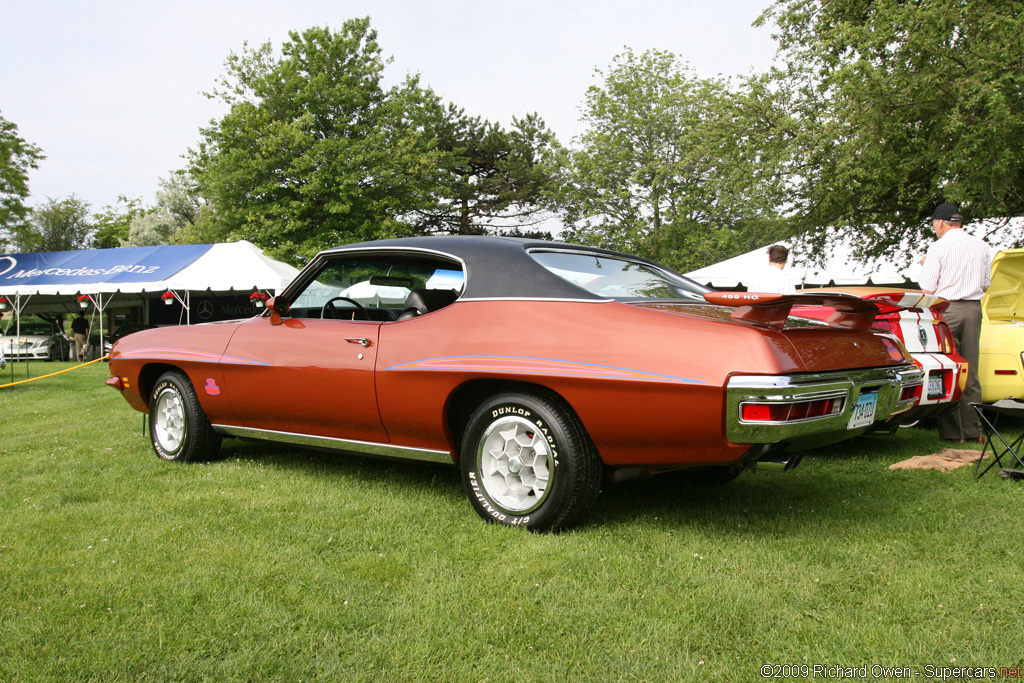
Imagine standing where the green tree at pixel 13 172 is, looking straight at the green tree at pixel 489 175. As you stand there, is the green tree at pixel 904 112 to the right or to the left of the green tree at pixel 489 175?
right

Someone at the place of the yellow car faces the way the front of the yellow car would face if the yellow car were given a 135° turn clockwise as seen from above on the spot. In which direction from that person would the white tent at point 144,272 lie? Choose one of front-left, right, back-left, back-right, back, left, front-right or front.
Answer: back

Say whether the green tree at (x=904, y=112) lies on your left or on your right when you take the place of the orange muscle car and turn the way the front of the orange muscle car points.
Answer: on your right

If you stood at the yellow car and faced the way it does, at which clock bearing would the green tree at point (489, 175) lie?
The green tree is roughly at 12 o'clock from the yellow car.

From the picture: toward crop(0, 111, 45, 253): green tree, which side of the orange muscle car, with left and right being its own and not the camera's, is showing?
front

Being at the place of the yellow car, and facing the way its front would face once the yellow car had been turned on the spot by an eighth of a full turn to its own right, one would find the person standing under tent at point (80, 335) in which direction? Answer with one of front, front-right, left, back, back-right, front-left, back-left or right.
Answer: left

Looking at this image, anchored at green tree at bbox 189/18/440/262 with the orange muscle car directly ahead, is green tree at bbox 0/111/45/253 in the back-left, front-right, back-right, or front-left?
back-right

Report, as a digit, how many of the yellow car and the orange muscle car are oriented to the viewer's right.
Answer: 0

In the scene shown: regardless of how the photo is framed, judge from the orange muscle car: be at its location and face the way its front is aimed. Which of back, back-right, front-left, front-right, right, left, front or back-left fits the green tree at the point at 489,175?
front-right

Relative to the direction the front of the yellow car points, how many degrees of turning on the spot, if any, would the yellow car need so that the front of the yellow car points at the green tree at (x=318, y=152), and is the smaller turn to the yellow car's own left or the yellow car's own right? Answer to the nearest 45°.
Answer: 0° — it already faces it

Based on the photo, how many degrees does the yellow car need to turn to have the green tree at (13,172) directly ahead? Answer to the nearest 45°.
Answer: approximately 45° to its left

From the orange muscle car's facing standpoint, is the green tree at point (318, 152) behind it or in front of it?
in front

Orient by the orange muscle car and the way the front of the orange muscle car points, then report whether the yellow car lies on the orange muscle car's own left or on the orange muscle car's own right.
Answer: on the orange muscle car's own right

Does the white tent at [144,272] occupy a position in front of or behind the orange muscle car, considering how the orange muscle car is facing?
in front

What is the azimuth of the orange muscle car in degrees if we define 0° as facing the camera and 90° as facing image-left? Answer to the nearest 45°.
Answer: approximately 135°
